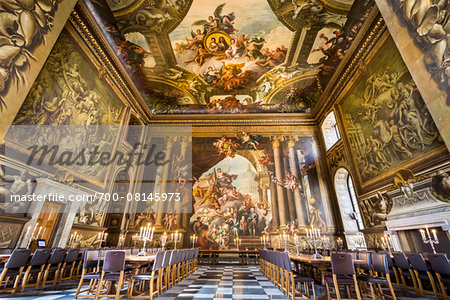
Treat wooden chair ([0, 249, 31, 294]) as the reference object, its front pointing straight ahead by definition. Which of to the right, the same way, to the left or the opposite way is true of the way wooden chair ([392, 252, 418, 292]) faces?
the opposite way

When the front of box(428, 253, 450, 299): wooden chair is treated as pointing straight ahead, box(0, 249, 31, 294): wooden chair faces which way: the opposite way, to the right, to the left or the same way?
the opposite way
